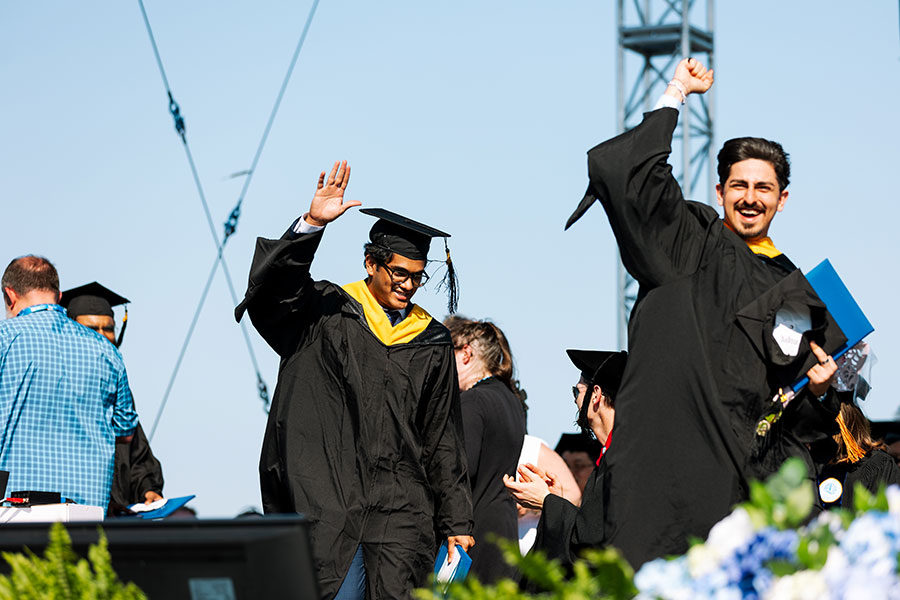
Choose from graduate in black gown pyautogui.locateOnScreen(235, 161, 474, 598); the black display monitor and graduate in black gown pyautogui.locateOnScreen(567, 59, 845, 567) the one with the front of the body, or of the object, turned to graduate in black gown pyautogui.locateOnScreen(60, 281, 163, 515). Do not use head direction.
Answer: the black display monitor

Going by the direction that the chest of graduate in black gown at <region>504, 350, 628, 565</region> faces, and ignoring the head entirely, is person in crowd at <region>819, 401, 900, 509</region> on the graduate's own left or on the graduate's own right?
on the graduate's own right

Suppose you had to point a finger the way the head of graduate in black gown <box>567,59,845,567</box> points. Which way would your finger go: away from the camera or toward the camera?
toward the camera

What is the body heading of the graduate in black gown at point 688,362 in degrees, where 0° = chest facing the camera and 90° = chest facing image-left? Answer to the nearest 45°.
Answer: approximately 315°

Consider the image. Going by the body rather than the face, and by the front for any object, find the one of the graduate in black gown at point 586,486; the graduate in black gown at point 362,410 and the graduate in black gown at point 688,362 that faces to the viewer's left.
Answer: the graduate in black gown at point 586,486

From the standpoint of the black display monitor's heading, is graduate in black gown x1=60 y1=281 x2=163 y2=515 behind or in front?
in front

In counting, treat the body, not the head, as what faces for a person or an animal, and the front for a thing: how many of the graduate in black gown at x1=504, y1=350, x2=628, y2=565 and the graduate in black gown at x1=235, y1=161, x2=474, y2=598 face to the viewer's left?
1

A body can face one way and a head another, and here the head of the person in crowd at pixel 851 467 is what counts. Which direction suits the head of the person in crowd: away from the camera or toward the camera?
away from the camera

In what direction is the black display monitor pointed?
away from the camera

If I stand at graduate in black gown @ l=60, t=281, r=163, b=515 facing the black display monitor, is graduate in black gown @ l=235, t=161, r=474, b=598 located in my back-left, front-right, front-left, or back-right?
front-left

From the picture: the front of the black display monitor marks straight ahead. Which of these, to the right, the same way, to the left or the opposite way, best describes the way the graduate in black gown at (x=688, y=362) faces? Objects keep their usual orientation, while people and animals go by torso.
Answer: the opposite way

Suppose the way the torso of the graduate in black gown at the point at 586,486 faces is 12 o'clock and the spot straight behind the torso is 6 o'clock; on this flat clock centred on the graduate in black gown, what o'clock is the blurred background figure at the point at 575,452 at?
The blurred background figure is roughly at 3 o'clock from the graduate in black gown.

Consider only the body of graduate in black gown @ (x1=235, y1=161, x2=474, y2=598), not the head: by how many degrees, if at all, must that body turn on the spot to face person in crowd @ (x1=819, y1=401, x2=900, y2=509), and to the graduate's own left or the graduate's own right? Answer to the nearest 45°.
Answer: approximately 45° to the graduate's own left
